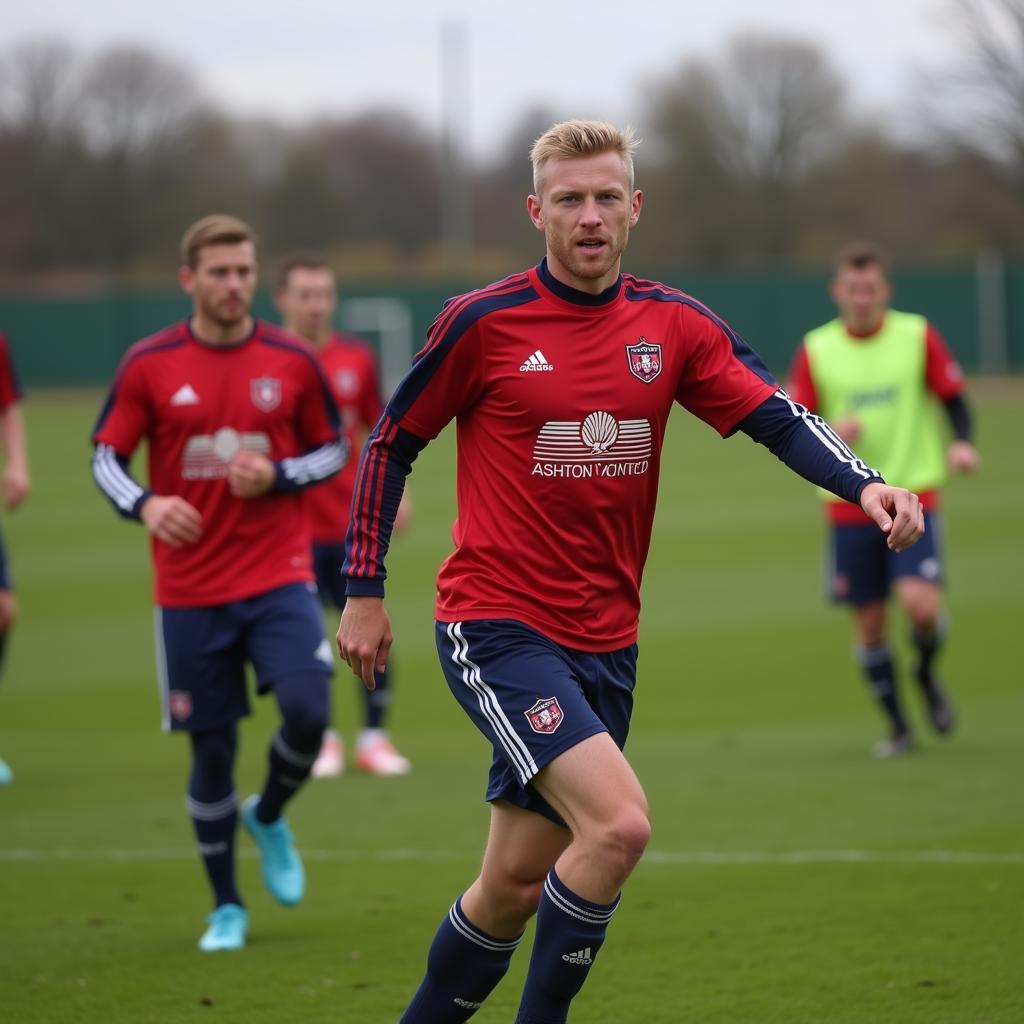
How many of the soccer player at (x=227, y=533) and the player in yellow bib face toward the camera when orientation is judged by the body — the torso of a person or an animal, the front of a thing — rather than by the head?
2

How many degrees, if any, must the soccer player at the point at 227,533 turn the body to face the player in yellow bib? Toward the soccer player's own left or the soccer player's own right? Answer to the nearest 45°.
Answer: approximately 135° to the soccer player's own left

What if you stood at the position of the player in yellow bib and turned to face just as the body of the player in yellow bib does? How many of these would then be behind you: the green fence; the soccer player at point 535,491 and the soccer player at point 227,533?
1

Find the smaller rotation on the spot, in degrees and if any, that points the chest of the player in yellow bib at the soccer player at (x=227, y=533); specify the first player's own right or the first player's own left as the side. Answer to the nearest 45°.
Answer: approximately 45° to the first player's own right

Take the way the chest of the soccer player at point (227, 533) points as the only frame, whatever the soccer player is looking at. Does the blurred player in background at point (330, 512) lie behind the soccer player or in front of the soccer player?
behind

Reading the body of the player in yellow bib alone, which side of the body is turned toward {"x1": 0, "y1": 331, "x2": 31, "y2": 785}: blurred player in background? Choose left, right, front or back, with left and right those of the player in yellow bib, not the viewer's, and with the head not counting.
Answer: right

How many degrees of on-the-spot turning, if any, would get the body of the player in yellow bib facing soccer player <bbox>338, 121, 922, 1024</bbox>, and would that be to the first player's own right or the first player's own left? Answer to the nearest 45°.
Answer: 0° — they already face them

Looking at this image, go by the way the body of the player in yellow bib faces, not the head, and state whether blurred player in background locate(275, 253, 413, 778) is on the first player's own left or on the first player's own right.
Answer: on the first player's own right
